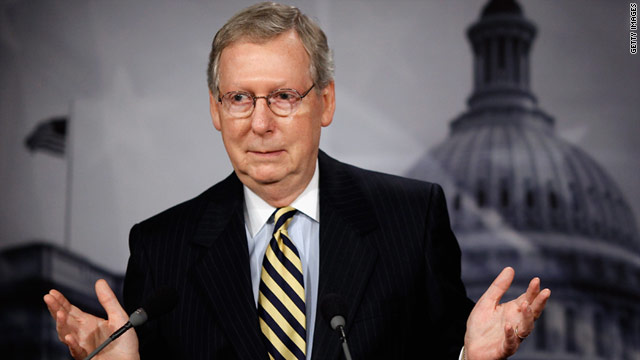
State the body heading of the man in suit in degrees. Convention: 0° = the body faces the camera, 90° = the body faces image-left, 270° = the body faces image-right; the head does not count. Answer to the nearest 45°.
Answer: approximately 0°
